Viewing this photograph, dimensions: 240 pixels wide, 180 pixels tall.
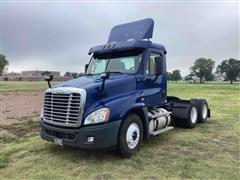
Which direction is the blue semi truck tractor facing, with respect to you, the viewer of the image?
facing the viewer and to the left of the viewer
